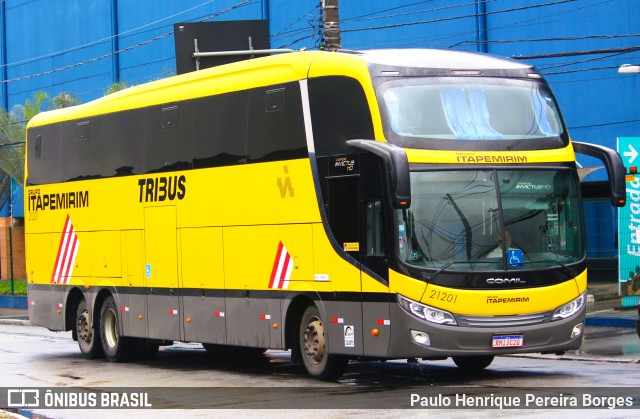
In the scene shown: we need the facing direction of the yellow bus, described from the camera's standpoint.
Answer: facing the viewer and to the right of the viewer

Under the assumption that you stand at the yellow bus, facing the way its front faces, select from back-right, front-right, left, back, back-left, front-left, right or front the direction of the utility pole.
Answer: back-left
